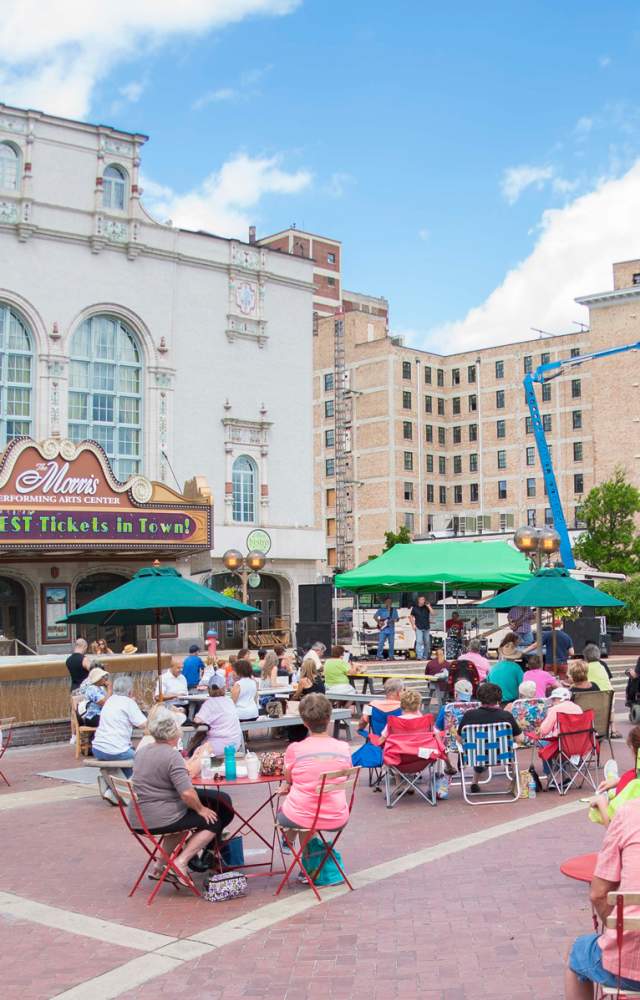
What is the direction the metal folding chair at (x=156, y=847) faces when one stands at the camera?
facing away from the viewer and to the right of the viewer

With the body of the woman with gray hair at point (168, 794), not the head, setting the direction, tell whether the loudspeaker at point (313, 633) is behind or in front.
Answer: in front

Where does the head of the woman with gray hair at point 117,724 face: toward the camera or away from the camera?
away from the camera

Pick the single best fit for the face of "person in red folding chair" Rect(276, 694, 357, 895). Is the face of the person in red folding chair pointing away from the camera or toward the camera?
away from the camera

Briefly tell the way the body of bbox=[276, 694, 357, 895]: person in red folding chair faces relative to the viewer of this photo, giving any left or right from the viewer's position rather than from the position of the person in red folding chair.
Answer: facing away from the viewer

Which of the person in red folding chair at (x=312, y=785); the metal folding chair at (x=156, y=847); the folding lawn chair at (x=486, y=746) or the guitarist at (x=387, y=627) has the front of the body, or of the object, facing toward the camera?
the guitarist

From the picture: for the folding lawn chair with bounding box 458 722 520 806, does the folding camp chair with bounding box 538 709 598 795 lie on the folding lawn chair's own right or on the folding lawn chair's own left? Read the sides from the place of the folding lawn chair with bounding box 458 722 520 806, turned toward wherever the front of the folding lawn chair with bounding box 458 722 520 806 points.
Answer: on the folding lawn chair's own right

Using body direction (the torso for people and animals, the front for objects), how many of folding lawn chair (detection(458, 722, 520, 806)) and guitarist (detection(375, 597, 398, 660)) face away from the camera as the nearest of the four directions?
1

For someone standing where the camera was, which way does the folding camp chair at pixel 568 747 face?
facing away from the viewer and to the left of the viewer

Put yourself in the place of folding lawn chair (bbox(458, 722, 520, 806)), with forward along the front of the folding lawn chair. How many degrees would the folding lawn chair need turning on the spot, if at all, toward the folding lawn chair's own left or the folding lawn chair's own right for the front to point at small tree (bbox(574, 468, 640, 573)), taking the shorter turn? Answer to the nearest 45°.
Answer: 0° — it already faces it

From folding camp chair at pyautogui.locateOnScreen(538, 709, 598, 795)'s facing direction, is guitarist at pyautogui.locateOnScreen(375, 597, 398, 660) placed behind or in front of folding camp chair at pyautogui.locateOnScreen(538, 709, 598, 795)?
in front

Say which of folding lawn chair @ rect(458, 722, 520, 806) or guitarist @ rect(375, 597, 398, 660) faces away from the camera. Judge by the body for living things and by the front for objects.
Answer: the folding lawn chair

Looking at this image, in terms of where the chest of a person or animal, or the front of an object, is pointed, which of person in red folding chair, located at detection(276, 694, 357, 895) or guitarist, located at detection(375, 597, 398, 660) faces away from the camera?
the person in red folding chair

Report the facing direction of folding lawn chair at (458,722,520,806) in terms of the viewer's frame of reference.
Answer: facing away from the viewer

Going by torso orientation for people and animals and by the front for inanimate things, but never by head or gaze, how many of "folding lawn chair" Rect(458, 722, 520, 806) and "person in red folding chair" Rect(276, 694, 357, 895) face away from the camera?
2

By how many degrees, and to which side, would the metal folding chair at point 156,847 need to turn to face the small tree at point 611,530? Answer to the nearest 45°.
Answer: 0° — it already faces it

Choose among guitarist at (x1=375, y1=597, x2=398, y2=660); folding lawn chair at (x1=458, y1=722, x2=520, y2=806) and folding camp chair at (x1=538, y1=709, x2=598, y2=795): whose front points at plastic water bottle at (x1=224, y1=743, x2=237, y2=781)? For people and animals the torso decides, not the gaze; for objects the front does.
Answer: the guitarist
